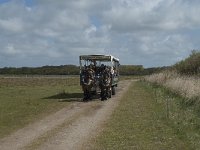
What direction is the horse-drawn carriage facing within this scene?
toward the camera
